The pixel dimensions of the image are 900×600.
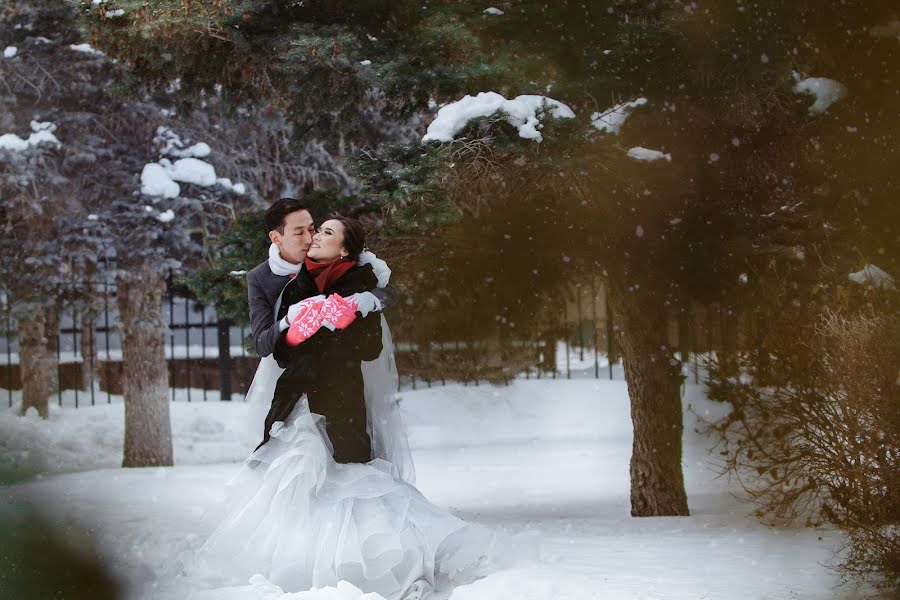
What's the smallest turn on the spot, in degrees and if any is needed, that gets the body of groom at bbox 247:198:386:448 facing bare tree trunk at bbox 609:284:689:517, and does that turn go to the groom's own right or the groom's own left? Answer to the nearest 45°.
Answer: approximately 90° to the groom's own left

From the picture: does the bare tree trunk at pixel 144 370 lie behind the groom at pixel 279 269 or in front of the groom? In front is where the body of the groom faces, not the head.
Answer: behind

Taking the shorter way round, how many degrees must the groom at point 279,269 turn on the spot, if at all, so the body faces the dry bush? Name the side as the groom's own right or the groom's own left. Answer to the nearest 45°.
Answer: approximately 45° to the groom's own left

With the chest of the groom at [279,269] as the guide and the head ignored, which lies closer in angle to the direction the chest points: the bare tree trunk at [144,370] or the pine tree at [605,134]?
the pine tree

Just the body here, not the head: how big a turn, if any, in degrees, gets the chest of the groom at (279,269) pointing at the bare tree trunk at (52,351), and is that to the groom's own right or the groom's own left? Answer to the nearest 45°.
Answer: approximately 135° to the groom's own left

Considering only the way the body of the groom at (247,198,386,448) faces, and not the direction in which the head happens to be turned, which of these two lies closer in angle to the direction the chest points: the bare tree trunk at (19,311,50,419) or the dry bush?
the dry bush

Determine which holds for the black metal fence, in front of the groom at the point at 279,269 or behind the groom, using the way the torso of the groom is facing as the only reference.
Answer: behind

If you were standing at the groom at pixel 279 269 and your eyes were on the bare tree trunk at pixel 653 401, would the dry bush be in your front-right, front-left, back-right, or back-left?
front-right

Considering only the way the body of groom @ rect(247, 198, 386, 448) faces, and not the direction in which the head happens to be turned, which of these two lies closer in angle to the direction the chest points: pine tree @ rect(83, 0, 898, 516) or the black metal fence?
the pine tree

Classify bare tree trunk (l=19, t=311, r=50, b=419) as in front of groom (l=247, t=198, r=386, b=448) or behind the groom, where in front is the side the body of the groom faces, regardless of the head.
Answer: behind
